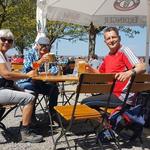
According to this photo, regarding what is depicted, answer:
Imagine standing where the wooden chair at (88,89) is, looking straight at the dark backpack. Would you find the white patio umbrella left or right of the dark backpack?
left

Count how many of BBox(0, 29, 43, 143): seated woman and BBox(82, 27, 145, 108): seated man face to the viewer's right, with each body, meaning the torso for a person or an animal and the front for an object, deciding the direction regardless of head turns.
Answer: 1

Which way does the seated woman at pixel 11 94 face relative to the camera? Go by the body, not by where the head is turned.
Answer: to the viewer's right

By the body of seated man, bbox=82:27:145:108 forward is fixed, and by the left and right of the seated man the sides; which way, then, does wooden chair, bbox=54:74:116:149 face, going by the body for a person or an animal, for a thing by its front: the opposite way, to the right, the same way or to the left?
to the right

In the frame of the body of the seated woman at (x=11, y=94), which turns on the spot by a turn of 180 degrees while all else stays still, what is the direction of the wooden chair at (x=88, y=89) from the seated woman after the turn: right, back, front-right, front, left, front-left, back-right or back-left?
back-left

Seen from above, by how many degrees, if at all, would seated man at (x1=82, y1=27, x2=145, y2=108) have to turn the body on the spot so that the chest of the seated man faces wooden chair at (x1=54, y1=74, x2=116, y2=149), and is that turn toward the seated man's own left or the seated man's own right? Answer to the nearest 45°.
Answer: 0° — they already face it

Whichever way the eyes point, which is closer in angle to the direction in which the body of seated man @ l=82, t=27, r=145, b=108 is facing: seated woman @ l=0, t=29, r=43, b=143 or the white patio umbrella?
the seated woman

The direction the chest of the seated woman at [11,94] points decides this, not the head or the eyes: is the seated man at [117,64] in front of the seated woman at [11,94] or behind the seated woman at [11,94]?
in front

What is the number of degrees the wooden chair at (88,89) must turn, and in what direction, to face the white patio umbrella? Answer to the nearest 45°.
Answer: approximately 45° to its right

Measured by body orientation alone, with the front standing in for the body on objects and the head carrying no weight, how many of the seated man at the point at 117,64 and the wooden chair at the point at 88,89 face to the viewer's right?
0
